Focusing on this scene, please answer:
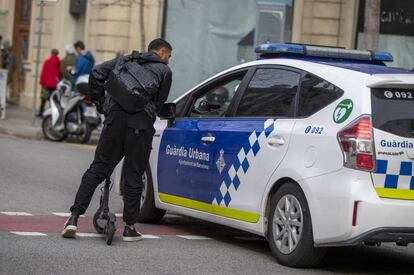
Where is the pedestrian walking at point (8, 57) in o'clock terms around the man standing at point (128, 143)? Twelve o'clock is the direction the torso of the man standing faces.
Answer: The pedestrian walking is roughly at 10 o'clock from the man standing.

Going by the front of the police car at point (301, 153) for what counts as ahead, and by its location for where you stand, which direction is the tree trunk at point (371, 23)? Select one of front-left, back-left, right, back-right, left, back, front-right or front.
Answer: front-right

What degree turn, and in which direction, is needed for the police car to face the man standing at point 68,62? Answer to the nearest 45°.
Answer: approximately 45° to its right

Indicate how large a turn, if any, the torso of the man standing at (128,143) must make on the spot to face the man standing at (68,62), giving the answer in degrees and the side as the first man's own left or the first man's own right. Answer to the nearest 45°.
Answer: approximately 45° to the first man's own left

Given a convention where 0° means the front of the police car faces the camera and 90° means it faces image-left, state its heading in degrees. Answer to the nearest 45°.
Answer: approximately 135°

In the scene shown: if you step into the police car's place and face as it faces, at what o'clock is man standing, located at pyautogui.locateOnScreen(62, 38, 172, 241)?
The man standing is roughly at 11 o'clock from the police car.

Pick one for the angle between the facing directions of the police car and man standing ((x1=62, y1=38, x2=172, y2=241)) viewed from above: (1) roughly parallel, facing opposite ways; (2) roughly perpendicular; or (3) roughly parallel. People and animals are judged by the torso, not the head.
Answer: roughly perpendicular

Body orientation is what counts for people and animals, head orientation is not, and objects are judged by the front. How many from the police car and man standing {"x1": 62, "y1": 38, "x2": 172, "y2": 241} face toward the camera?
0

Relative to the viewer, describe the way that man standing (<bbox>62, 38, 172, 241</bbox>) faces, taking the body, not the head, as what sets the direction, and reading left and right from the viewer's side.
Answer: facing away from the viewer and to the right of the viewer

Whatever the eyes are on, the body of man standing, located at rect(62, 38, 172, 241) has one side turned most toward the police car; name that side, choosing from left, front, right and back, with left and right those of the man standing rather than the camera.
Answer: right

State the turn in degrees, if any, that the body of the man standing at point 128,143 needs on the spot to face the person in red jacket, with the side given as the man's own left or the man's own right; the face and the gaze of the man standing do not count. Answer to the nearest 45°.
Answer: approximately 45° to the man's own left

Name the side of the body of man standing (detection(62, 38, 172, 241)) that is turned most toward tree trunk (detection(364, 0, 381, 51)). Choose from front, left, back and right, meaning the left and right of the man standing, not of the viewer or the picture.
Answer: front

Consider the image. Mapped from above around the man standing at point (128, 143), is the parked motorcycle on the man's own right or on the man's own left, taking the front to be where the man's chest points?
on the man's own left

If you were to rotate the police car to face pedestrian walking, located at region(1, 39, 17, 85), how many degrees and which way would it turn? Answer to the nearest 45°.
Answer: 0° — it already faces them
